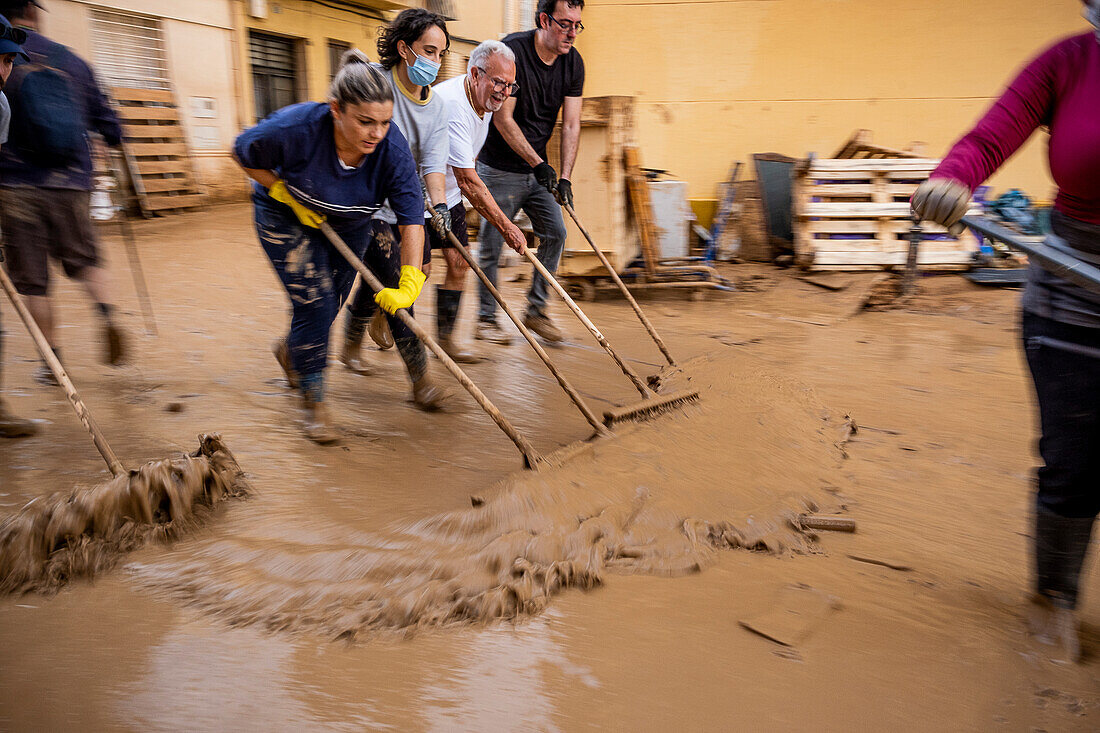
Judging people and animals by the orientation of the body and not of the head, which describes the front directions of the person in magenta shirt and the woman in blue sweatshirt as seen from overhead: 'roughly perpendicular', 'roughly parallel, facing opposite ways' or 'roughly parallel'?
roughly perpendicular

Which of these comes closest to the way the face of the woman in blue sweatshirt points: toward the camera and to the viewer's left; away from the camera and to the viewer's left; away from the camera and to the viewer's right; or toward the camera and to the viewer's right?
toward the camera and to the viewer's right

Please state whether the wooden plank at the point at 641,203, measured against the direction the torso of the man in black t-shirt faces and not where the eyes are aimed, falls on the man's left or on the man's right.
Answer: on the man's left

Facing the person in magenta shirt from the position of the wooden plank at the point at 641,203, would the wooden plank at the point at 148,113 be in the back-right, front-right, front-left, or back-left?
back-right

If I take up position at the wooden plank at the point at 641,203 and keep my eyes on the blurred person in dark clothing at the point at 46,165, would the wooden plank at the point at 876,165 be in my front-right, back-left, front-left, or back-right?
back-left

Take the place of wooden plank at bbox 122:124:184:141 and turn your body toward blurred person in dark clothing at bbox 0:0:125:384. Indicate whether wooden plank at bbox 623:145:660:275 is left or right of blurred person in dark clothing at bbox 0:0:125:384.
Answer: left
